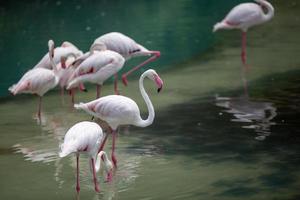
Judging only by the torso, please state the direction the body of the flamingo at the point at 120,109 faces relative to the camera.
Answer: to the viewer's right

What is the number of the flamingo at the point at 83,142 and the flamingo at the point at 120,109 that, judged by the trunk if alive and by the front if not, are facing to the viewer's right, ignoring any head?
2

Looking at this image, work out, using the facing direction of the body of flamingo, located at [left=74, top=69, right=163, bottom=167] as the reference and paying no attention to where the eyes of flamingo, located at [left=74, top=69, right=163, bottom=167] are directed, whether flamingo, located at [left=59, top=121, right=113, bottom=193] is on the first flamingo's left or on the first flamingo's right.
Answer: on the first flamingo's right

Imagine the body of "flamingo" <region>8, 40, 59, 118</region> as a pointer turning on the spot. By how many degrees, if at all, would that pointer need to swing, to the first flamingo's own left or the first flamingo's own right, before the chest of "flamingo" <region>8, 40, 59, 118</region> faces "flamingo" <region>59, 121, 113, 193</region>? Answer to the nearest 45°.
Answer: approximately 90° to the first flamingo's own right

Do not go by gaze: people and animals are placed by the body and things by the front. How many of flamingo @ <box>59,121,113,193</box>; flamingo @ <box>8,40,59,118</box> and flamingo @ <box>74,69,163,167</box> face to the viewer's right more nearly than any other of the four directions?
3

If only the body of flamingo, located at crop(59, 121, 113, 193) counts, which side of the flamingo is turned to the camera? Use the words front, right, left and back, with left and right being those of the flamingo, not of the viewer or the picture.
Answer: right

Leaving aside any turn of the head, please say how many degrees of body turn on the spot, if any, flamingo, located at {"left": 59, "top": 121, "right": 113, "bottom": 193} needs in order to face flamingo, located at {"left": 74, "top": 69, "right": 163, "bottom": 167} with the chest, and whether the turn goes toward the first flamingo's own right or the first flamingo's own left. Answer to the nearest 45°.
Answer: approximately 45° to the first flamingo's own left

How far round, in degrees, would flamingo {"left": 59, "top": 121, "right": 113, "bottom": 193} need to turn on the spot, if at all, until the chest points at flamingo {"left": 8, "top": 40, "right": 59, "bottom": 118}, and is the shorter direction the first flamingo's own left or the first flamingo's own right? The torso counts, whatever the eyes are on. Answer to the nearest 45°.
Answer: approximately 90° to the first flamingo's own left

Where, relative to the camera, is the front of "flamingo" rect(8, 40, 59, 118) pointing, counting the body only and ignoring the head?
to the viewer's right
